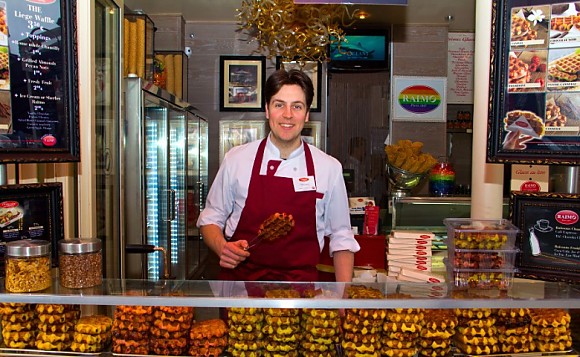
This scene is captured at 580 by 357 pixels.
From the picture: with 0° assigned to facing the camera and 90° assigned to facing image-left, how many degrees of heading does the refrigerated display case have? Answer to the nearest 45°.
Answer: approximately 315°

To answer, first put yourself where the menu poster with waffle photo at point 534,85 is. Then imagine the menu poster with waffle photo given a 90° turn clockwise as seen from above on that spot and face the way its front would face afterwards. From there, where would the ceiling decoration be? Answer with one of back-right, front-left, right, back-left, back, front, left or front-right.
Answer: front-right

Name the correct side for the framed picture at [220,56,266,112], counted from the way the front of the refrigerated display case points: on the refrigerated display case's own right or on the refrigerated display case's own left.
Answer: on the refrigerated display case's own left

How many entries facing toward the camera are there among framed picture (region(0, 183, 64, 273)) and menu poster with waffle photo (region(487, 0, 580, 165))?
2

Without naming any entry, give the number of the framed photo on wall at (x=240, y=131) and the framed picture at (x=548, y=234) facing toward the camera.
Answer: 2

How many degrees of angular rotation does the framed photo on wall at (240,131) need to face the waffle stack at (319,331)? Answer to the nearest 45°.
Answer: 0° — it already faces it

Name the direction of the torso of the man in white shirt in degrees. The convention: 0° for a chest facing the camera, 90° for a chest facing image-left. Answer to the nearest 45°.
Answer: approximately 0°

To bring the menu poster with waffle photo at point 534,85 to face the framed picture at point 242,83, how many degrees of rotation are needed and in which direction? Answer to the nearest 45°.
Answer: approximately 135° to its right
